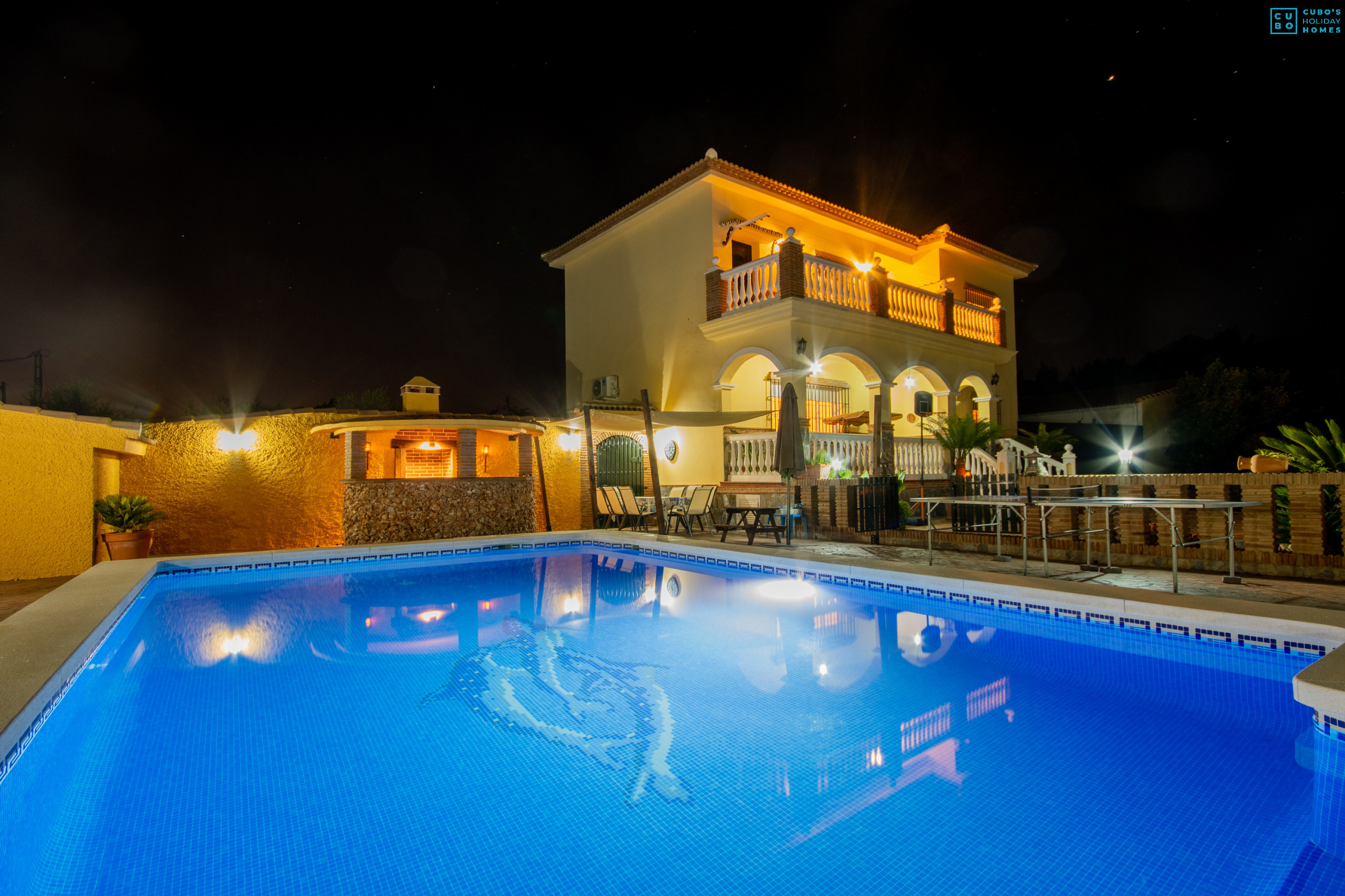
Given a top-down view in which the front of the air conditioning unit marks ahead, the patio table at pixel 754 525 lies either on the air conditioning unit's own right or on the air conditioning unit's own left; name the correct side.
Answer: on the air conditioning unit's own left

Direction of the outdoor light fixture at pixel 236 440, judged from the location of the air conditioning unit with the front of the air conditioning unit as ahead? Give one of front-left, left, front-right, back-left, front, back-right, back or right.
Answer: front

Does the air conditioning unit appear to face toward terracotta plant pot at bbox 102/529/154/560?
yes

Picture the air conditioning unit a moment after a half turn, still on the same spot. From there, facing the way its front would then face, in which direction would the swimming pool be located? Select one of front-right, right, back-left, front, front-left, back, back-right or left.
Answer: back-right

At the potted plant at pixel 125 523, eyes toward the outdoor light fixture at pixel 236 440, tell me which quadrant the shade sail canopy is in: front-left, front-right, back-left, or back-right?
front-right

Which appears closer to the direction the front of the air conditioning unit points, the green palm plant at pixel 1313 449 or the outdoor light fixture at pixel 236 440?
the outdoor light fixture

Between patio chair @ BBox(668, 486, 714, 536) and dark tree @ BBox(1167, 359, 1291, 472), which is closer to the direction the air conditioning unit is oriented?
the patio chair

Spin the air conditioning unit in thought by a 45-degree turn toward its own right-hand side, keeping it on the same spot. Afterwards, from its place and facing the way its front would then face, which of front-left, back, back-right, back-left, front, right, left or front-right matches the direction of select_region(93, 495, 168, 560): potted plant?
front-left

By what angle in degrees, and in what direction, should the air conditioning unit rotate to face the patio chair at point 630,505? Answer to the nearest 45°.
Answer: approximately 45° to its left

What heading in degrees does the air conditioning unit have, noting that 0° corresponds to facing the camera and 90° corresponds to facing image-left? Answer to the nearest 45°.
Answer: approximately 45°

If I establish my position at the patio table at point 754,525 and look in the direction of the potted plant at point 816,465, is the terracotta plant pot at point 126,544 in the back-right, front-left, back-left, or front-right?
back-left
